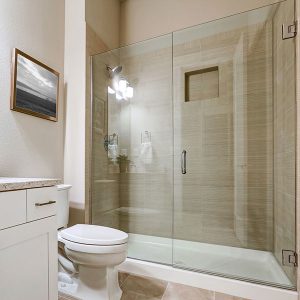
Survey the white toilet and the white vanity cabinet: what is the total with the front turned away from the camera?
0

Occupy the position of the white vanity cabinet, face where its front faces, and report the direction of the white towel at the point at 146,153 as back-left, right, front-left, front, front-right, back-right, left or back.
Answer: left

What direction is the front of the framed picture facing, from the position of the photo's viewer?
facing the viewer and to the right of the viewer

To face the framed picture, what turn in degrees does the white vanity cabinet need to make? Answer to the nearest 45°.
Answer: approximately 135° to its left

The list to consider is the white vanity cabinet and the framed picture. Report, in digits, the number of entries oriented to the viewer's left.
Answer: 0

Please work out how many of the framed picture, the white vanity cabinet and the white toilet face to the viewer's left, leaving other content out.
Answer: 0

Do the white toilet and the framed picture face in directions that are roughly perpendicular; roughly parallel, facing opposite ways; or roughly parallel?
roughly parallel
